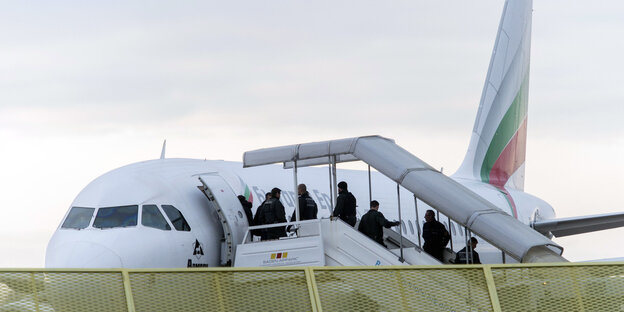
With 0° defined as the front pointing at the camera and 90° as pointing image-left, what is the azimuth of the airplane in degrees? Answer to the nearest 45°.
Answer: approximately 45°

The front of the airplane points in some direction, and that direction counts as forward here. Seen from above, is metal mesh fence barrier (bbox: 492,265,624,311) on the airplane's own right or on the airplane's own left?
on the airplane's own left

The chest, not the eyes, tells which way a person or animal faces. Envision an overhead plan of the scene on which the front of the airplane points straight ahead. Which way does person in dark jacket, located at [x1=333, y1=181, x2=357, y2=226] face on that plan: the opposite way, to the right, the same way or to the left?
to the right

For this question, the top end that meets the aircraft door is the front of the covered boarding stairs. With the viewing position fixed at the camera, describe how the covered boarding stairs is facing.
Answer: facing away from the viewer and to the left of the viewer

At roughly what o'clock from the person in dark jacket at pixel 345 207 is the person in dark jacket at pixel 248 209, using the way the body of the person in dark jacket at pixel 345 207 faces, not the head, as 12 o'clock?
the person in dark jacket at pixel 248 209 is roughly at 11 o'clock from the person in dark jacket at pixel 345 207.

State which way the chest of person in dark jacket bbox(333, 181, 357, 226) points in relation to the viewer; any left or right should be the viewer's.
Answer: facing away from the viewer and to the left of the viewer
